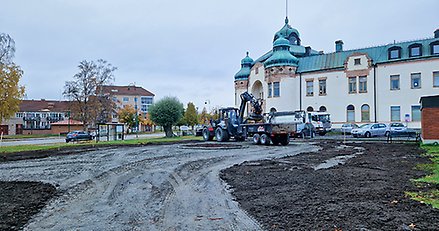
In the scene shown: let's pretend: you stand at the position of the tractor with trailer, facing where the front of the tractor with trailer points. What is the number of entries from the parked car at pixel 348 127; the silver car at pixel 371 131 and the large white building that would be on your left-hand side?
0

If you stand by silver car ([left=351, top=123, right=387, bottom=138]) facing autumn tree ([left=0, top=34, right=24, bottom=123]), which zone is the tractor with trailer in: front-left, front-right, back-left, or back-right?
front-left

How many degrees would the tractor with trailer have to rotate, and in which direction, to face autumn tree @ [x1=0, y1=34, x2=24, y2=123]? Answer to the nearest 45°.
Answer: approximately 45° to its left

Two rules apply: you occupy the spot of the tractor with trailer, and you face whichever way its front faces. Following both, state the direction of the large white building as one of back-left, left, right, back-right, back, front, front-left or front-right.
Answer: right

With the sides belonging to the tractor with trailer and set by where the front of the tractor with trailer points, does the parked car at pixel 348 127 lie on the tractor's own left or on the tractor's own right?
on the tractor's own right

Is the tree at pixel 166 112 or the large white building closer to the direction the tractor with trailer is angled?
the tree

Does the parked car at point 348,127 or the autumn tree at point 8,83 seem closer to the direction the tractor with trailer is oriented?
the autumn tree

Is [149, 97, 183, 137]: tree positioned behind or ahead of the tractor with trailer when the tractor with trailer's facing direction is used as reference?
ahead

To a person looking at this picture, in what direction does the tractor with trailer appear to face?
facing away from the viewer and to the left of the viewer

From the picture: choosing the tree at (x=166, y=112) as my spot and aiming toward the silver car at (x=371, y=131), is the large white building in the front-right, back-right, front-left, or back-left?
front-left
